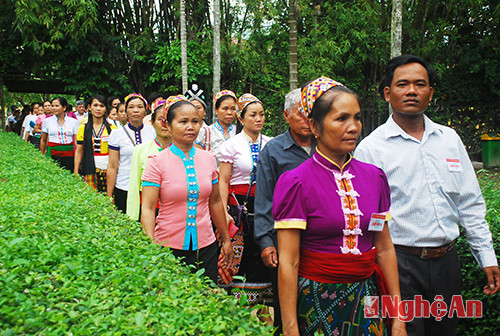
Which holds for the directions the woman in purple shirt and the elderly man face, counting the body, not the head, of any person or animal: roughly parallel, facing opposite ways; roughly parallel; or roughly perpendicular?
roughly parallel

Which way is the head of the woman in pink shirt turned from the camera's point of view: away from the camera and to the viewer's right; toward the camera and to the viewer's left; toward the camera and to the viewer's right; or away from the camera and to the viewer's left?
toward the camera and to the viewer's right

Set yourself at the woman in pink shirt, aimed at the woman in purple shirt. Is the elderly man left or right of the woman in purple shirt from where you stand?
left

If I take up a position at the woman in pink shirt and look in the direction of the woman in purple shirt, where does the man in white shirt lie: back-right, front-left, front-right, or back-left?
front-left

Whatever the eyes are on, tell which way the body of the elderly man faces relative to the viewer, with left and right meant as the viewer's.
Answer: facing the viewer and to the right of the viewer

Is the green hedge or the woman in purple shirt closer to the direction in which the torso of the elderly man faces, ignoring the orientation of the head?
the woman in purple shirt

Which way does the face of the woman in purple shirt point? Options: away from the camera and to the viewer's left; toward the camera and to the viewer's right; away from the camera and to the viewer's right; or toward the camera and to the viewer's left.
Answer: toward the camera and to the viewer's right

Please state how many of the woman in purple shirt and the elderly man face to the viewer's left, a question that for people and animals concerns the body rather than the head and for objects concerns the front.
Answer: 0

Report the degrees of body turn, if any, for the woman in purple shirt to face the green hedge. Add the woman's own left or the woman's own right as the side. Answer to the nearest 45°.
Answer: approximately 90° to the woman's own right

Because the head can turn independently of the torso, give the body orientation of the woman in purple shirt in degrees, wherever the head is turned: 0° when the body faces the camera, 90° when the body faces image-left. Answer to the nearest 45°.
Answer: approximately 315°
